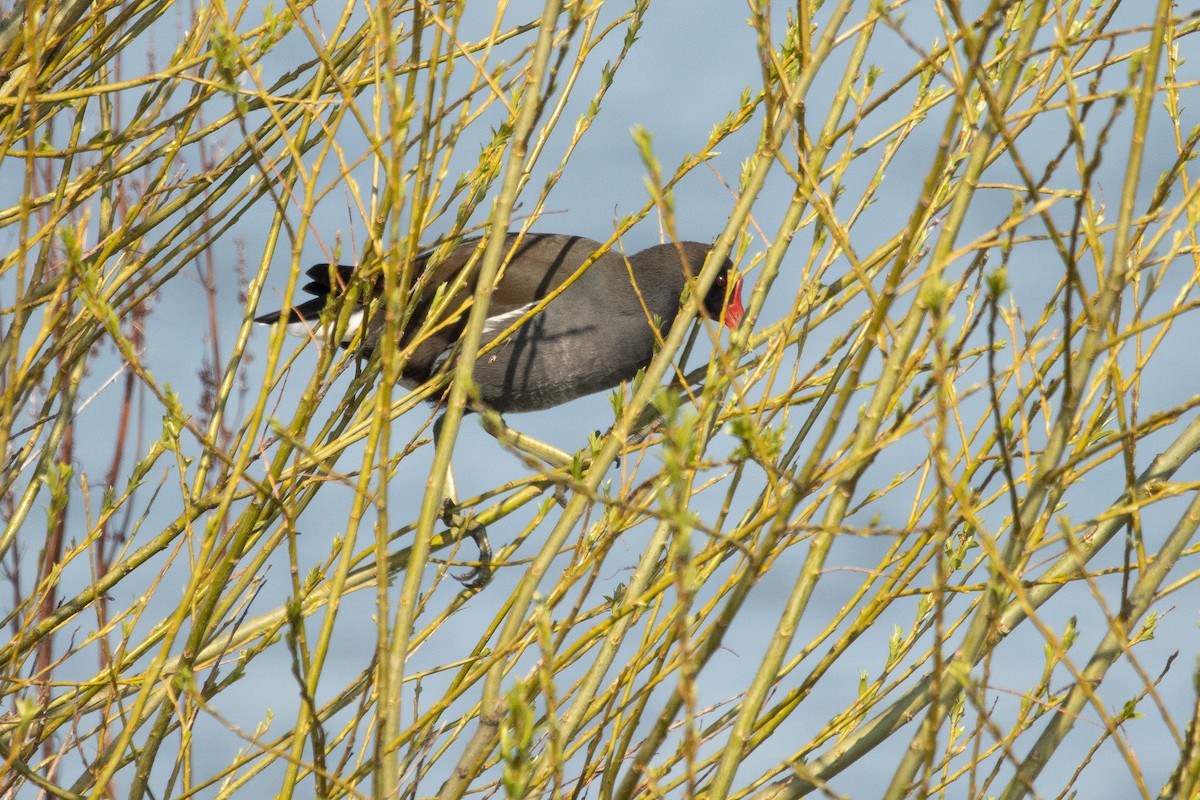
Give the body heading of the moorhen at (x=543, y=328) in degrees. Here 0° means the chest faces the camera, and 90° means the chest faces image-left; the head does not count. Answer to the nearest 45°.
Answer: approximately 270°
